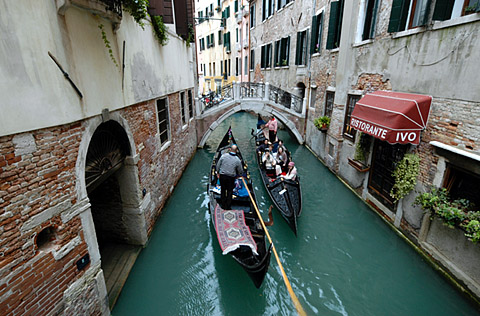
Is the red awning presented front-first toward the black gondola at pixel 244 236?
yes

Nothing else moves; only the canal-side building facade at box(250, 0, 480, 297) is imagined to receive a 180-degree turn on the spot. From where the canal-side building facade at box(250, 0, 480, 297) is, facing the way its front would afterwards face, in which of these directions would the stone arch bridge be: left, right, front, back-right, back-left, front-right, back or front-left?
left

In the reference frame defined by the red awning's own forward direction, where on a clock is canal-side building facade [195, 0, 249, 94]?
The canal-side building facade is roughly at 3 o'clock from the red awning.

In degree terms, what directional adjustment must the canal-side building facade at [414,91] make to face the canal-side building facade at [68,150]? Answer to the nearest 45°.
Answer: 0° — it already faces it

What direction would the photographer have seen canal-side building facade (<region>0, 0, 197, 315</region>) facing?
facing the viewer and to the right of the viewer

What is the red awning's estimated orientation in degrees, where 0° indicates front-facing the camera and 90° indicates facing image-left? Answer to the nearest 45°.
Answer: approximately 45°

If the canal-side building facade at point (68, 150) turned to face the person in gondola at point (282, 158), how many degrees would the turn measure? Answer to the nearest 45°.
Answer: approximately 90° to its left

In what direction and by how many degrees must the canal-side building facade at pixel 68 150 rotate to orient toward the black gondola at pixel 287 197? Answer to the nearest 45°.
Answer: approximately 45° to its left
